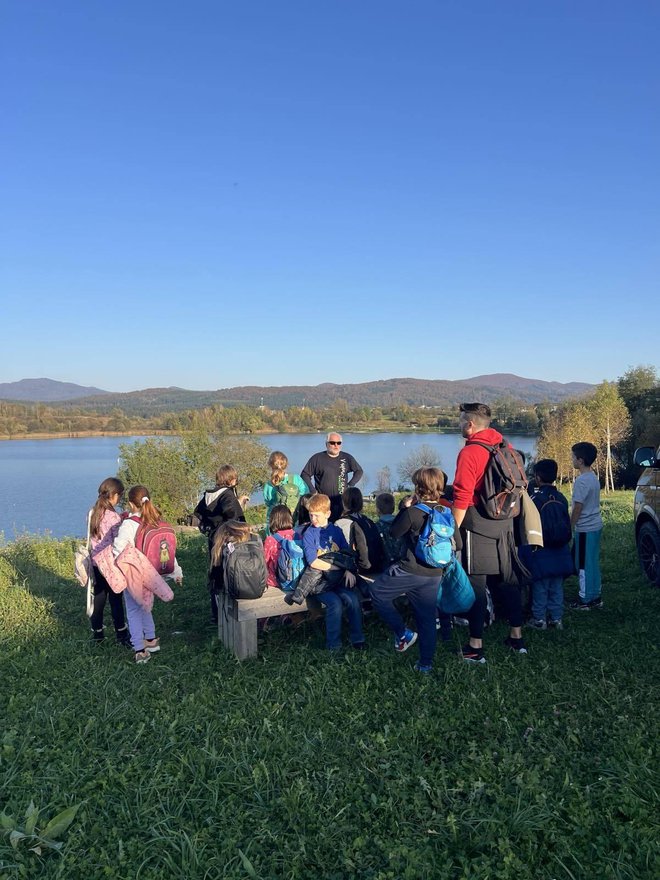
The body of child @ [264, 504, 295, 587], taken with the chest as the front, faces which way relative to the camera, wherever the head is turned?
away from the camera

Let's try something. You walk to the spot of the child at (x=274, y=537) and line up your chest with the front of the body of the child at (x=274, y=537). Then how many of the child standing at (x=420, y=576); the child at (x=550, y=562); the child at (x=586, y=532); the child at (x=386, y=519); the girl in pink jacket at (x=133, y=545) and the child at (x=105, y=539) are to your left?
2

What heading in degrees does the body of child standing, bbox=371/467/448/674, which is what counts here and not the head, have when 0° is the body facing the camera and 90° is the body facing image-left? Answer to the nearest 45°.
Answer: approximately 135°
